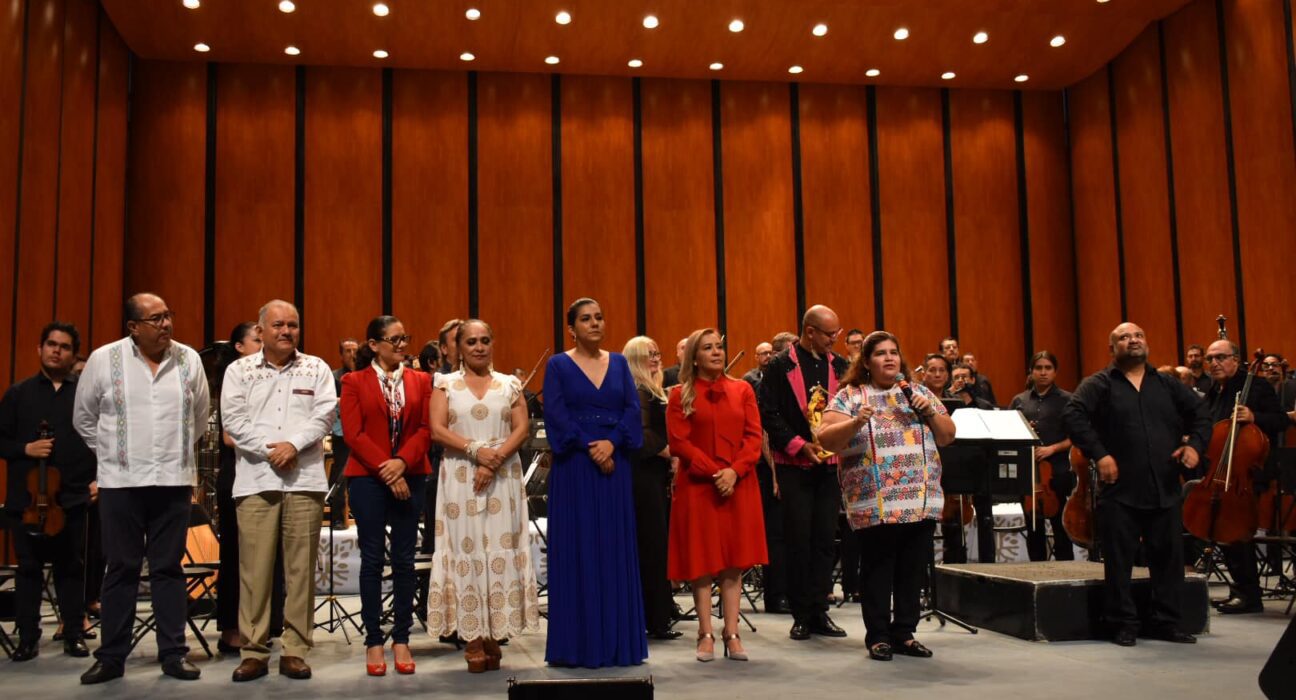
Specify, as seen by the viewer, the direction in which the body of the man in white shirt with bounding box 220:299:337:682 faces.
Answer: toward the camera

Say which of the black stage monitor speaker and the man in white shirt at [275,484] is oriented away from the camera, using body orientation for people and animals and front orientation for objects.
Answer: the black stage monitor speaker

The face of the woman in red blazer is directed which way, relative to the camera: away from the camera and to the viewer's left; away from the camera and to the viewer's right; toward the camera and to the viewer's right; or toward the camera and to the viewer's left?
toward the camera and to the viewer's right

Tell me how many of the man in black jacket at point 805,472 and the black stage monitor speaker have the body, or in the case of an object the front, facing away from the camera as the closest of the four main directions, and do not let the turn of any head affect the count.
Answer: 1

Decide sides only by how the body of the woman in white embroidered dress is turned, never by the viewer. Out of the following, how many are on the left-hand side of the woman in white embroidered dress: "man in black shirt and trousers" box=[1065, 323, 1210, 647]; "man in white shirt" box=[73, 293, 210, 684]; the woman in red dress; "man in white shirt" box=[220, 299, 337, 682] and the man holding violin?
2

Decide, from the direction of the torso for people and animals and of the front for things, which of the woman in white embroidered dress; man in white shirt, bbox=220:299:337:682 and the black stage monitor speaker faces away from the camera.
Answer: the black stage monitor speaker

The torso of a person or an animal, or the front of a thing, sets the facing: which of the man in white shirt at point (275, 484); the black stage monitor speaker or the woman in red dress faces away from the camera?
the black stage monitor speaker

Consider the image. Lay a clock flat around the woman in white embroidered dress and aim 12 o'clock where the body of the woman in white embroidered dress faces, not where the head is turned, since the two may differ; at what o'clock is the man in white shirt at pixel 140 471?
The man in white shirt is roughly at 3 o'clock from the woman in white embroidered dress.

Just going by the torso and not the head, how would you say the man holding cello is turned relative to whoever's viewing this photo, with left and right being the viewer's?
facing the viewer and to the left of the viewer

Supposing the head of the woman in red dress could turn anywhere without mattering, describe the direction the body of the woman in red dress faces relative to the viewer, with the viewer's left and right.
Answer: facing the viewer

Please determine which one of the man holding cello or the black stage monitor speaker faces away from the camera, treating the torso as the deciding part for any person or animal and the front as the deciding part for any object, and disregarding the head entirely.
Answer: the black stage monitor speaker

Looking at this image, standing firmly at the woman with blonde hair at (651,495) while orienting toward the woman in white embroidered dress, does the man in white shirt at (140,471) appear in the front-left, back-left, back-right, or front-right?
front-right

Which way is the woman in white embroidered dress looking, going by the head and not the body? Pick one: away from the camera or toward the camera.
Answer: toward the camera

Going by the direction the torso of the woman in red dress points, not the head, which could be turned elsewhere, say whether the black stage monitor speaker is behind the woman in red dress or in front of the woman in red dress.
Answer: in front

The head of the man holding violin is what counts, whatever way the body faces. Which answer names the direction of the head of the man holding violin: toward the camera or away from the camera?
toward the camera

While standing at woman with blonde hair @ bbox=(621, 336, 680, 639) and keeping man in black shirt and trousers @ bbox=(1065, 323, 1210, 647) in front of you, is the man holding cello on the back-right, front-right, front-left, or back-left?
front-left

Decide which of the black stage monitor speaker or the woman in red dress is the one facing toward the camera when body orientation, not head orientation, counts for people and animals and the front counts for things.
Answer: the woman in red dress

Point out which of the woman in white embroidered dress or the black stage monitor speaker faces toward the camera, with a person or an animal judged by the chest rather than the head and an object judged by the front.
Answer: the woman in white embroidered dress

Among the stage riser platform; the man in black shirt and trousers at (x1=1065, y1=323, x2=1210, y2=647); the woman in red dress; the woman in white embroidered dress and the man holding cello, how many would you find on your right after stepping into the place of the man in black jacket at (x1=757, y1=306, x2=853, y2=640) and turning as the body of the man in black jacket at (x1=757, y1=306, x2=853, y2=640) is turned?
2
